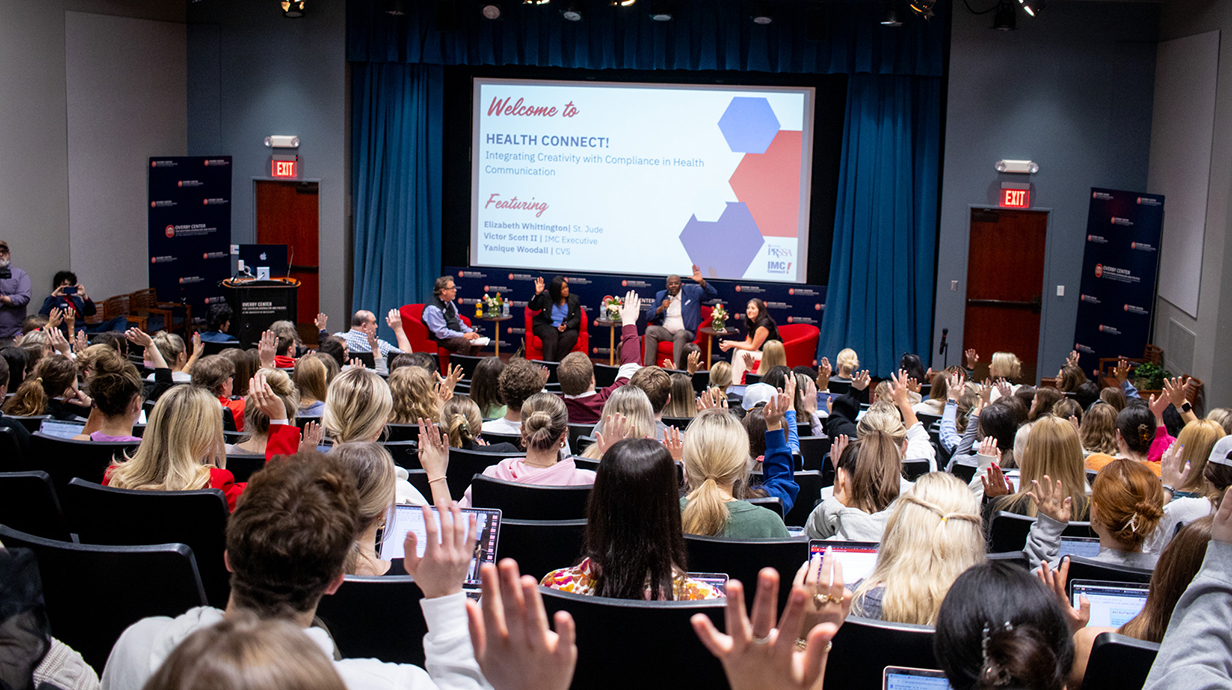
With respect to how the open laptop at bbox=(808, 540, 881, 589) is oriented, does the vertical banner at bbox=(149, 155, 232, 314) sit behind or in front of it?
behind

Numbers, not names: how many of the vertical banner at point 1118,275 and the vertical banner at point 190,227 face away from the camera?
0

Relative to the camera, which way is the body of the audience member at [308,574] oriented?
away from the camera

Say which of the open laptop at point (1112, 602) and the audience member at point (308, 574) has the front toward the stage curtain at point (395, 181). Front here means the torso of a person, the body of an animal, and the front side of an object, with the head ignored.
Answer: the audience member

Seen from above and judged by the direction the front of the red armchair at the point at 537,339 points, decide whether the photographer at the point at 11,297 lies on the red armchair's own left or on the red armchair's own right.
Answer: on the red armchair's own right

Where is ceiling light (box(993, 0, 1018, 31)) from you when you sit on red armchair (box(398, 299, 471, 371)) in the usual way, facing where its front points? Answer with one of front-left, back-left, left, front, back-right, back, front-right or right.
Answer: front-left

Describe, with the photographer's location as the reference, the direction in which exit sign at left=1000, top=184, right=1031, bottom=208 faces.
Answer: facing the viewer

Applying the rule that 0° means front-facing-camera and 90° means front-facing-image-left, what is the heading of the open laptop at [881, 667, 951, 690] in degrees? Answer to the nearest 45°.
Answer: approximately 0°

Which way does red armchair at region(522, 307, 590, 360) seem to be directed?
toward the camera

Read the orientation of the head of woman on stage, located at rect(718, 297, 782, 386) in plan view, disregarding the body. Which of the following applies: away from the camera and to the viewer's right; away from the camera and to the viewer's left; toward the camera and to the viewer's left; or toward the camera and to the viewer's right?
toward the camera and to the viewer's left

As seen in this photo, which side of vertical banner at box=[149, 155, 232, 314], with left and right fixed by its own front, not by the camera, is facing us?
front

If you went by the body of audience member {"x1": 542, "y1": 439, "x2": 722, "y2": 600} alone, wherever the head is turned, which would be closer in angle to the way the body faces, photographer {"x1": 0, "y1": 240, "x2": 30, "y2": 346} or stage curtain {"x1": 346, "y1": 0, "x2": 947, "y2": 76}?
the stage curtain

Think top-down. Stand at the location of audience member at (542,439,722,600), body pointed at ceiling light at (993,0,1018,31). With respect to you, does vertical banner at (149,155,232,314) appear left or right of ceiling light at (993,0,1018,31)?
left

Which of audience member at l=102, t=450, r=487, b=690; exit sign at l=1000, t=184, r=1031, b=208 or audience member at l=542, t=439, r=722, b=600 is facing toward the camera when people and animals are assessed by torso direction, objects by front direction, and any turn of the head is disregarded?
the exit sign

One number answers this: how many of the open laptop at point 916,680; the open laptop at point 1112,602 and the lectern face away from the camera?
0

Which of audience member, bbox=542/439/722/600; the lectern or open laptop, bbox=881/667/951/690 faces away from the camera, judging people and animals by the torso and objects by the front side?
the audience member

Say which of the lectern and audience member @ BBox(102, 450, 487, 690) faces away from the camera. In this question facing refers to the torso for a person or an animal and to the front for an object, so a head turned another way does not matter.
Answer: the audience member

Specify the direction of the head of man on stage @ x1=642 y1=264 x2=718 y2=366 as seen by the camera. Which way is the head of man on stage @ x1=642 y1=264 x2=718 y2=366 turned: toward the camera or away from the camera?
toward the camera

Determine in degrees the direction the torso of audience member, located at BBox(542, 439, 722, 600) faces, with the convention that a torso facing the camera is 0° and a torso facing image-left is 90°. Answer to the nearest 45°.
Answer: approximately 180°

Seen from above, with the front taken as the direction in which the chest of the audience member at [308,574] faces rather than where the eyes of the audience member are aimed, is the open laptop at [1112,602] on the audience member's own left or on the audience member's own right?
on the audience member's own right
